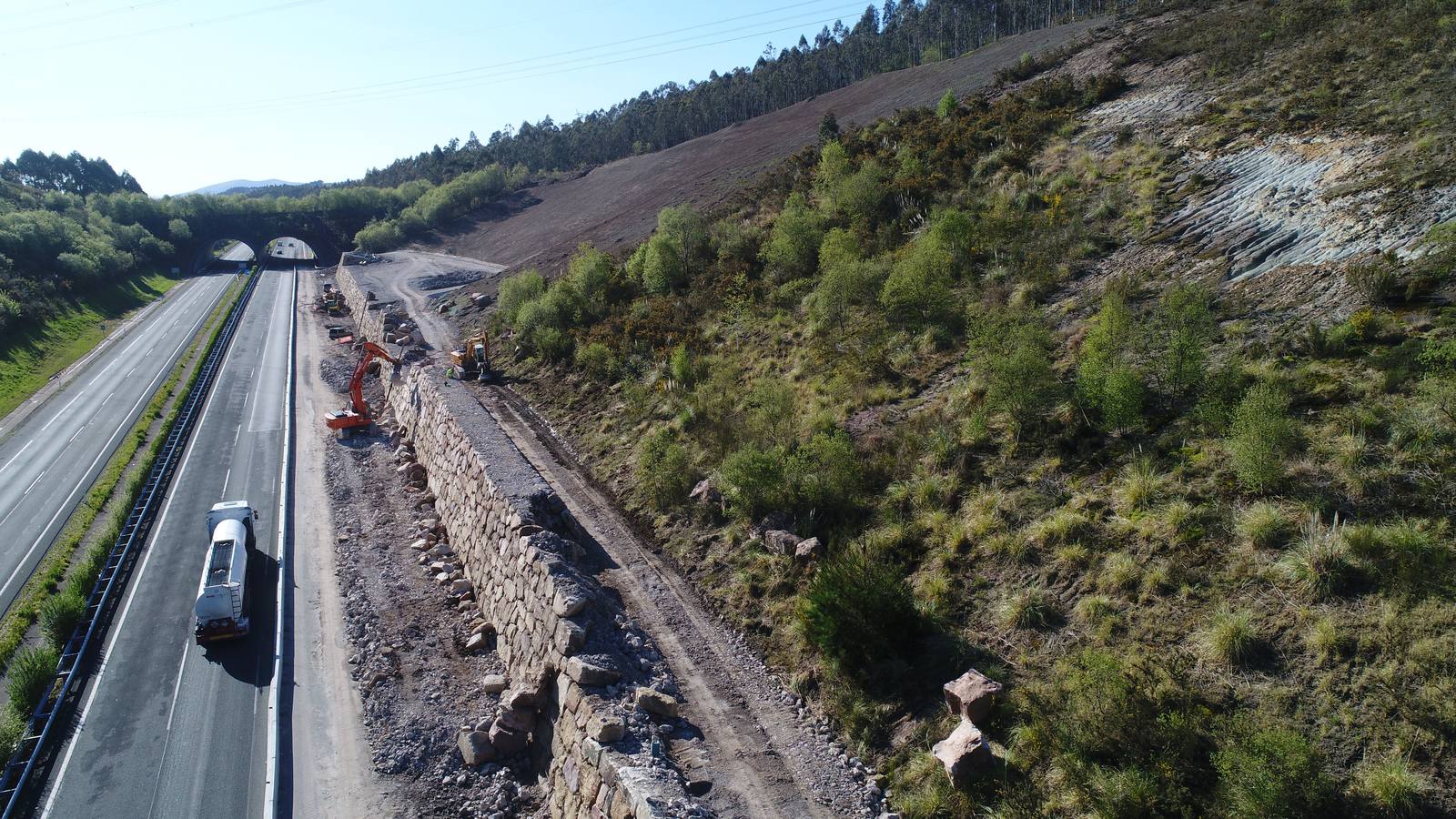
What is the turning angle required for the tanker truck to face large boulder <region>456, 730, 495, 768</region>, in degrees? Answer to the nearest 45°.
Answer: approximately 180°

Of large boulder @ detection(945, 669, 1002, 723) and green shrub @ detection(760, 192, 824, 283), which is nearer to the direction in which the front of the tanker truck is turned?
the green shrub

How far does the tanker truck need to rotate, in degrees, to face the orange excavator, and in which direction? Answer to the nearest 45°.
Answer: approximately 45° to its right

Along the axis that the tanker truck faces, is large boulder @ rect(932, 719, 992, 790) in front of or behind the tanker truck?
behind

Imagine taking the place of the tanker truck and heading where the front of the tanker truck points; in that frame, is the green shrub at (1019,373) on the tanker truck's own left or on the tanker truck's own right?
on the tanker truck's own right

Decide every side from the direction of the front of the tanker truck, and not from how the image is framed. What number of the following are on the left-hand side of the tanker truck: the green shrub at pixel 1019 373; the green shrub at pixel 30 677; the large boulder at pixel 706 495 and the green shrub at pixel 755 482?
1

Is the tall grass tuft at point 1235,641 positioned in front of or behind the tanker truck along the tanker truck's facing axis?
behind

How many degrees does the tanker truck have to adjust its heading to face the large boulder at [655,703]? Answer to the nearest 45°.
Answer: approximately 180°

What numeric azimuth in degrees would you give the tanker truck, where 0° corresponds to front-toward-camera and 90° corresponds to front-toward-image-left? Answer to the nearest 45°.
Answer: approximately 180°

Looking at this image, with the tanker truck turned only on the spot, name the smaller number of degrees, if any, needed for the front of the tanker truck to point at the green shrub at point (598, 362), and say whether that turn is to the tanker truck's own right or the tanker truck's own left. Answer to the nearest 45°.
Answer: approximately 90° to the tanker truck's own right
